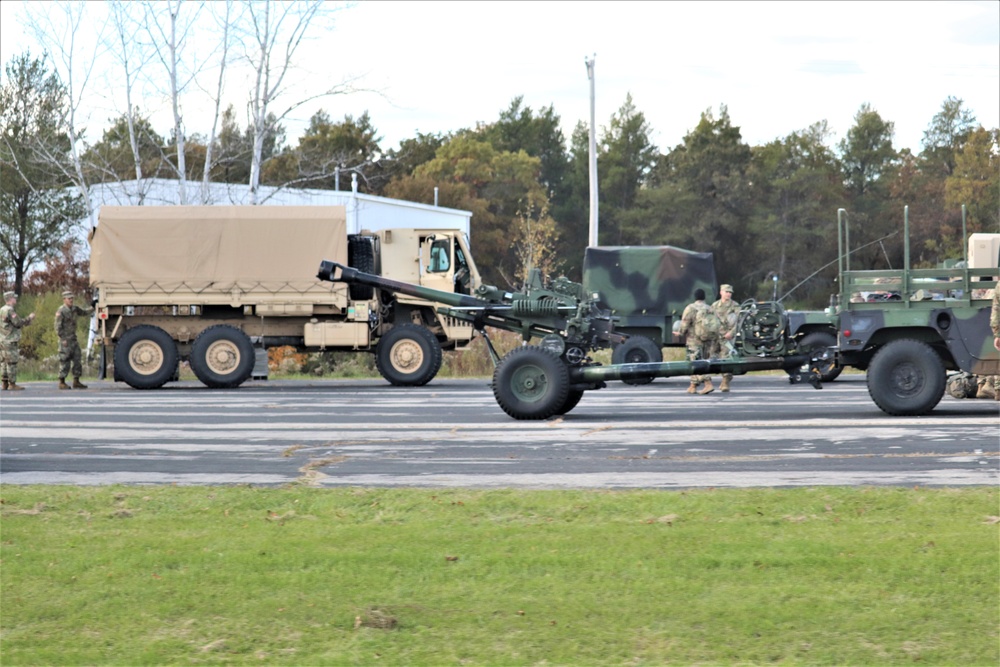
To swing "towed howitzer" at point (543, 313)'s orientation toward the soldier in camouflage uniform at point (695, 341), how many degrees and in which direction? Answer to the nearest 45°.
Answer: approximately 135° to its right

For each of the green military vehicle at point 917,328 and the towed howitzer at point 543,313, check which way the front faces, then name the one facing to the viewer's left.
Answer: the towed howitzer

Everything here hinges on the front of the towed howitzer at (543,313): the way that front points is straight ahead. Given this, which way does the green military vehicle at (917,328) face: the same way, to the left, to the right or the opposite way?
the opposite way

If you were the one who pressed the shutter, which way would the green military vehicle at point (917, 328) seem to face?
facing to the right of the viewer

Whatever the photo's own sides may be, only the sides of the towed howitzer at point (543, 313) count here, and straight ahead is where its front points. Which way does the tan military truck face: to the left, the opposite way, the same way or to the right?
the opposite way

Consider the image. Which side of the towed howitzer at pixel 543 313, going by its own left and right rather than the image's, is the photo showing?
left

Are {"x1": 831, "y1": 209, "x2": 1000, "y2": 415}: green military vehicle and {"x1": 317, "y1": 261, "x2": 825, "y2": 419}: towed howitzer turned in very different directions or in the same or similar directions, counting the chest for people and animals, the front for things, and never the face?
very different directions

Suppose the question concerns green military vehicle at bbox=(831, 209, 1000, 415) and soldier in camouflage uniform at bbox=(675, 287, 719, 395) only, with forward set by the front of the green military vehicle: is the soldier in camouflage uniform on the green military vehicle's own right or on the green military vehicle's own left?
on the green military vehicle's own left

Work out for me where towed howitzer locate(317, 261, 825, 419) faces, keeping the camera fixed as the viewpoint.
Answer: facing to the left of the viewer

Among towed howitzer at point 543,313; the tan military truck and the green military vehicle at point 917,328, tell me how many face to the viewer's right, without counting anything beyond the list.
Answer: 2

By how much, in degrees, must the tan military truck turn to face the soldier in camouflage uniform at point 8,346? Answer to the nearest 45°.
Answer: approximately 180°

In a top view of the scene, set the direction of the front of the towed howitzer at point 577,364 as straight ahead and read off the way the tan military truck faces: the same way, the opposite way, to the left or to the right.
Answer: the opposite way

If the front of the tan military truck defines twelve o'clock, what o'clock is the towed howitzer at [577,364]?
The towed howitzer is roughly at 2 o'clock from the tan military truck.

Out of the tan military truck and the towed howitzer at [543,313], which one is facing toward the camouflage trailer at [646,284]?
the tan military truck

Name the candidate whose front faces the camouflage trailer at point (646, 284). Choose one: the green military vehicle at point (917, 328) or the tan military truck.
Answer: the tan military truck

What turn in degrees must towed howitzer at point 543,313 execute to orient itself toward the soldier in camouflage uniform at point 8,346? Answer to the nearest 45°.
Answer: approximately 45° to its right

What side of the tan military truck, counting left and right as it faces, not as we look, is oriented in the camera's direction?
right
